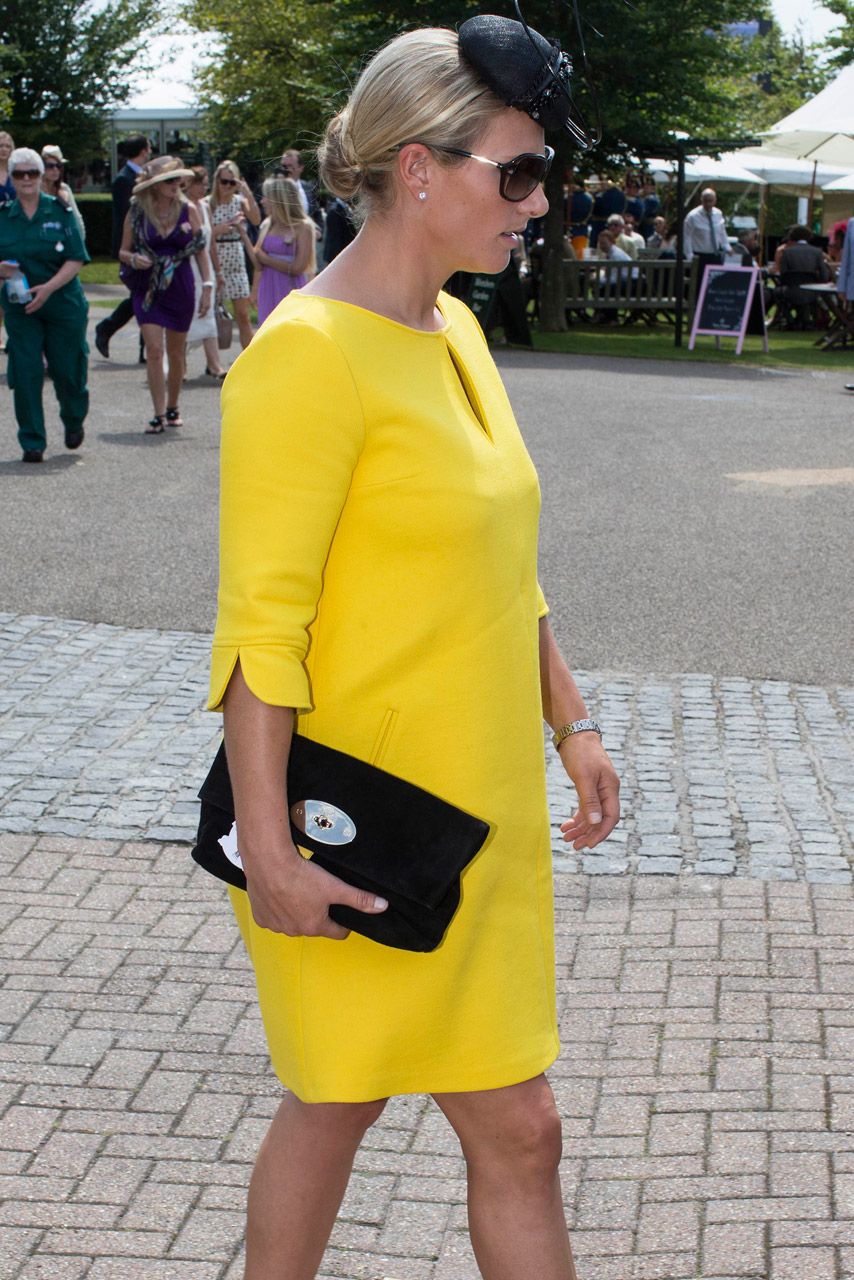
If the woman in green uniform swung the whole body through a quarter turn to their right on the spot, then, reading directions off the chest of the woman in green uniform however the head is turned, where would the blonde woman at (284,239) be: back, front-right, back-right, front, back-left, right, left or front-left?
back-right

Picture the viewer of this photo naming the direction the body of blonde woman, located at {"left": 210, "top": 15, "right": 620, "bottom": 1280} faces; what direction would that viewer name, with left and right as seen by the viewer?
facing the viewer and to the right of the viewer

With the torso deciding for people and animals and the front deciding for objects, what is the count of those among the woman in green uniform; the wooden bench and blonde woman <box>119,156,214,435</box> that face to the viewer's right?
0

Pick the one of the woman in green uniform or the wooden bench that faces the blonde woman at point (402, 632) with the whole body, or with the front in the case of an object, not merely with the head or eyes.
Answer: the woman in green uniform

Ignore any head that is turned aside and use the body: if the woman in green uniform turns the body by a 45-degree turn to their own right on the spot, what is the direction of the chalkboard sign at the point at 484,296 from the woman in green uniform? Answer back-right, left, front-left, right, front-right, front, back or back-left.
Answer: back

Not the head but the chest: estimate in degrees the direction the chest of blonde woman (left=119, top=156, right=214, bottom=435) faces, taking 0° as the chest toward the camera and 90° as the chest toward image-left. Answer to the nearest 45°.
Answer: approximately 0°

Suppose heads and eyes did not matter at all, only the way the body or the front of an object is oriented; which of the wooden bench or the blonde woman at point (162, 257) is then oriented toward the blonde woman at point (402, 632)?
the blonde woman at point (162, 257)

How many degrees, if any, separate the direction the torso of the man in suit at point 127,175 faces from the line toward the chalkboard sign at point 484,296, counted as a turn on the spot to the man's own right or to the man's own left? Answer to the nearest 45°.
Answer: approximately 45° to the man's own left

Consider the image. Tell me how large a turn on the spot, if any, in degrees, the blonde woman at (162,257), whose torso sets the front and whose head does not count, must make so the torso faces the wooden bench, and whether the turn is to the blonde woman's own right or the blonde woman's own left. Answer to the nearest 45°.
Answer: approximately 135° to the blonde woman's own left

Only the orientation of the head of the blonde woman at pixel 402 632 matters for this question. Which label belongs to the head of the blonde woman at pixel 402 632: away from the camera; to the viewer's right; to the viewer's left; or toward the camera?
to the viewer's right

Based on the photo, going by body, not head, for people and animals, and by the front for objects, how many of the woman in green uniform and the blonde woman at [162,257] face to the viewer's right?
0

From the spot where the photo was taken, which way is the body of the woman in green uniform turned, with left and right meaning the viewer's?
facing the viewer

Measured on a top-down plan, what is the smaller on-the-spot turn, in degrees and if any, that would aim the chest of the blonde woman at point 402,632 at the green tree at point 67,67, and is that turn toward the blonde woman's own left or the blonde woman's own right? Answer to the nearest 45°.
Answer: approximately 135° to the blonde woman's own left
